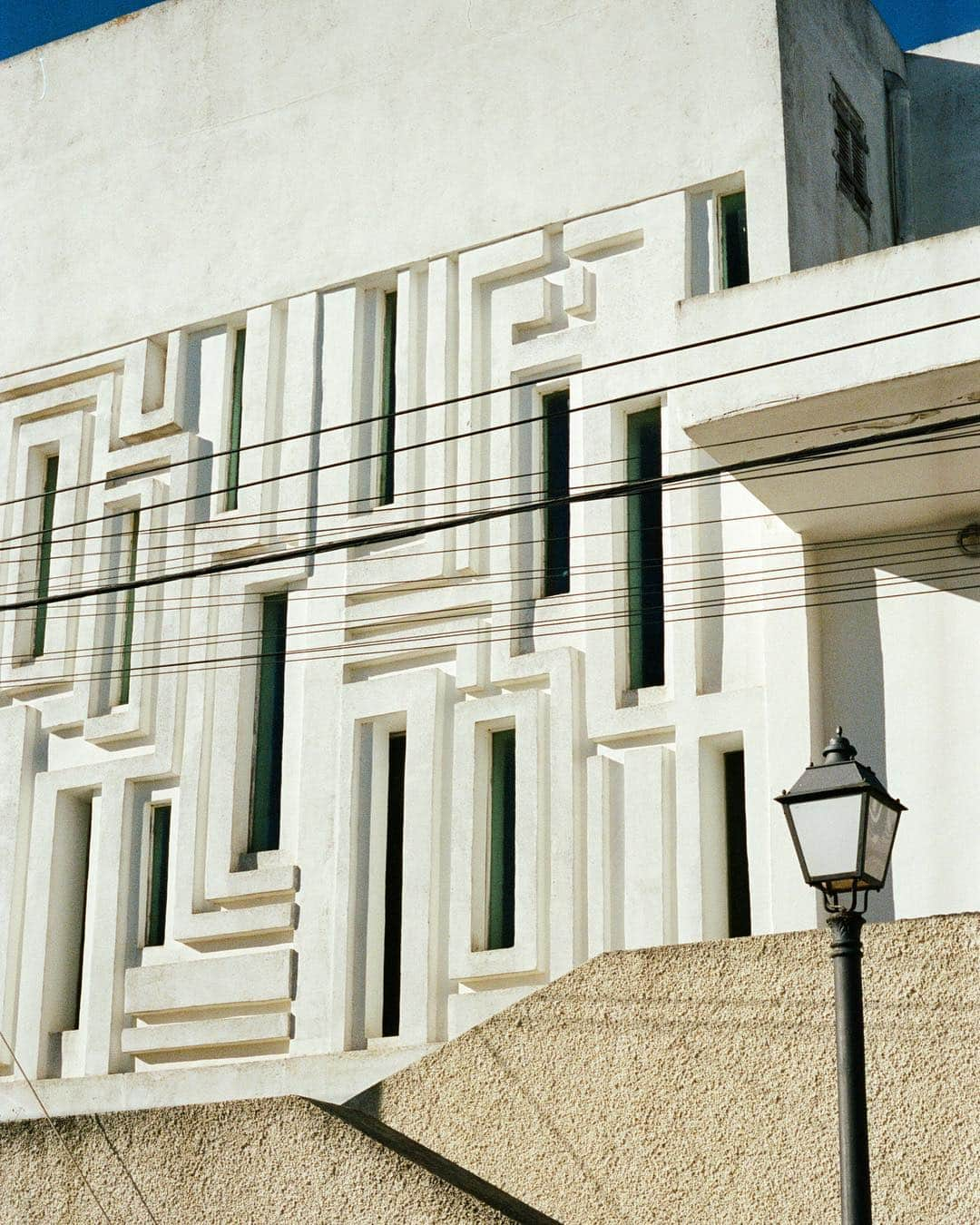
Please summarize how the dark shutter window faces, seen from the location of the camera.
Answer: facing the viewer and to the right of the viewer

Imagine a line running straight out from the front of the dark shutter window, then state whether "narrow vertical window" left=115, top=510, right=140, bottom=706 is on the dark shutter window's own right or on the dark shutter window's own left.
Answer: on the dark shutter window's own right

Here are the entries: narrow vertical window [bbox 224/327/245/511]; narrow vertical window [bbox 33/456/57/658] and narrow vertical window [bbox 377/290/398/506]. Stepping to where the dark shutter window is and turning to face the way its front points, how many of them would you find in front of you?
0

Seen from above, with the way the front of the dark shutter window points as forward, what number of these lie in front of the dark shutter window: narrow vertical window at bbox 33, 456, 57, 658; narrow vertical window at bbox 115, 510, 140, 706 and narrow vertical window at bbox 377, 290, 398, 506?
0

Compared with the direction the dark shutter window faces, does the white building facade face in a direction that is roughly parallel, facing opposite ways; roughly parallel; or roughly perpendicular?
roughly perpendicular

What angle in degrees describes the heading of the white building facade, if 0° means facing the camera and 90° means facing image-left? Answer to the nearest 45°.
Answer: approximately 45°
